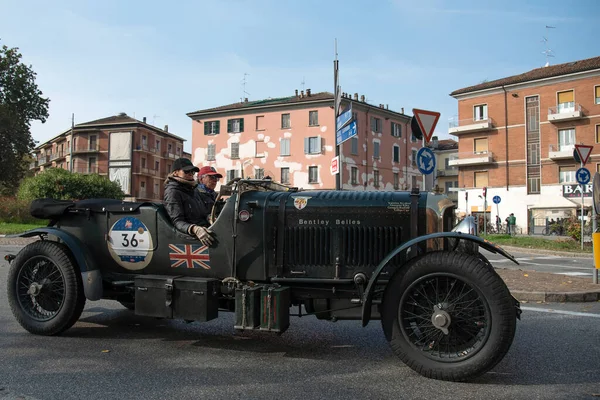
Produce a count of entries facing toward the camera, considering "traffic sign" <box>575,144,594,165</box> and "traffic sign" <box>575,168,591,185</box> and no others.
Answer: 2

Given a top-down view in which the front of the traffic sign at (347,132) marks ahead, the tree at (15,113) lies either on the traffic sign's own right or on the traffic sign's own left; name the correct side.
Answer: on the traffic sign's own right

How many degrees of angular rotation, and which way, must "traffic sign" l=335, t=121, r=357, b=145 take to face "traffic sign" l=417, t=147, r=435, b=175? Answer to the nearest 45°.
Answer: approximately 90° to its left

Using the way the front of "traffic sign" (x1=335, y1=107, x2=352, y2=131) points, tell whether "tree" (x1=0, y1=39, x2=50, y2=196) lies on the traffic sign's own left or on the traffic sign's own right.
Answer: on the traffic sign's own right

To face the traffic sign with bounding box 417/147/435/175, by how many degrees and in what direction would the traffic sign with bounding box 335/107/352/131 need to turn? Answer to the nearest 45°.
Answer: approximately 90° to its left

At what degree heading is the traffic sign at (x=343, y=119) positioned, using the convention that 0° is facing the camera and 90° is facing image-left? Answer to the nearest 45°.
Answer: approximately 45°

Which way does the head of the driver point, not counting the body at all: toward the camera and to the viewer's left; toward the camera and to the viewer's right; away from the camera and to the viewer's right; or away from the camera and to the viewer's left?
toward the camera and to the viewer's right
